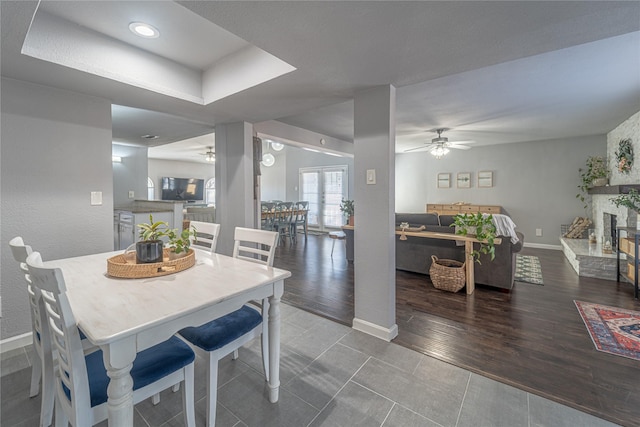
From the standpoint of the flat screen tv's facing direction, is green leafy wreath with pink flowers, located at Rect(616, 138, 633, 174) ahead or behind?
ahead

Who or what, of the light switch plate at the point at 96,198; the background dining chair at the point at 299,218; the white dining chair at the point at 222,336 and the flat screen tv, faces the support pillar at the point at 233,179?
the flat screen tv

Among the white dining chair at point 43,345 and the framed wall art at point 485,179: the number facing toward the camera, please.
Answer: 1

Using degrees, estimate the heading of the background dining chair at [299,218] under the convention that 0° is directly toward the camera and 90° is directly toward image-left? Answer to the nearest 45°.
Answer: approximately 135°

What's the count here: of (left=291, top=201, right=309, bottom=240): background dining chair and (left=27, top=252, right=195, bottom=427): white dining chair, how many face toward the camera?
0

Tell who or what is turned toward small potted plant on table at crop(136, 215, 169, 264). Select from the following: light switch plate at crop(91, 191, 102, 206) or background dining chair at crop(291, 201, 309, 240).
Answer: the light switch plate

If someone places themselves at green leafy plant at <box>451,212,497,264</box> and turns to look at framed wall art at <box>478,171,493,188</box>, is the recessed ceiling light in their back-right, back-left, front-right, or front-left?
back-left

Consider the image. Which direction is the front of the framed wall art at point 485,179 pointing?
toward the camera

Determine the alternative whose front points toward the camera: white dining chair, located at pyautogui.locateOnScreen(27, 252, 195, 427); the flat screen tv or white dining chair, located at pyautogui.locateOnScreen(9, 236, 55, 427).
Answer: the flat screen tv

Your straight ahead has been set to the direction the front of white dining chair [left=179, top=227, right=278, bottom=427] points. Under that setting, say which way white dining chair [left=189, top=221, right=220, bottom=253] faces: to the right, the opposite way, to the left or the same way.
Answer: the same way

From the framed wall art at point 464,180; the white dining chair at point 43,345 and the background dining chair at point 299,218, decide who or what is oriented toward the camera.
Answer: the framed wall art

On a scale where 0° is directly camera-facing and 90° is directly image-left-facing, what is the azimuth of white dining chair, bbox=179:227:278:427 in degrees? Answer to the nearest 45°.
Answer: approximately 45°

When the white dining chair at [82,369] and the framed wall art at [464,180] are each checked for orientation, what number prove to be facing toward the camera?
1
